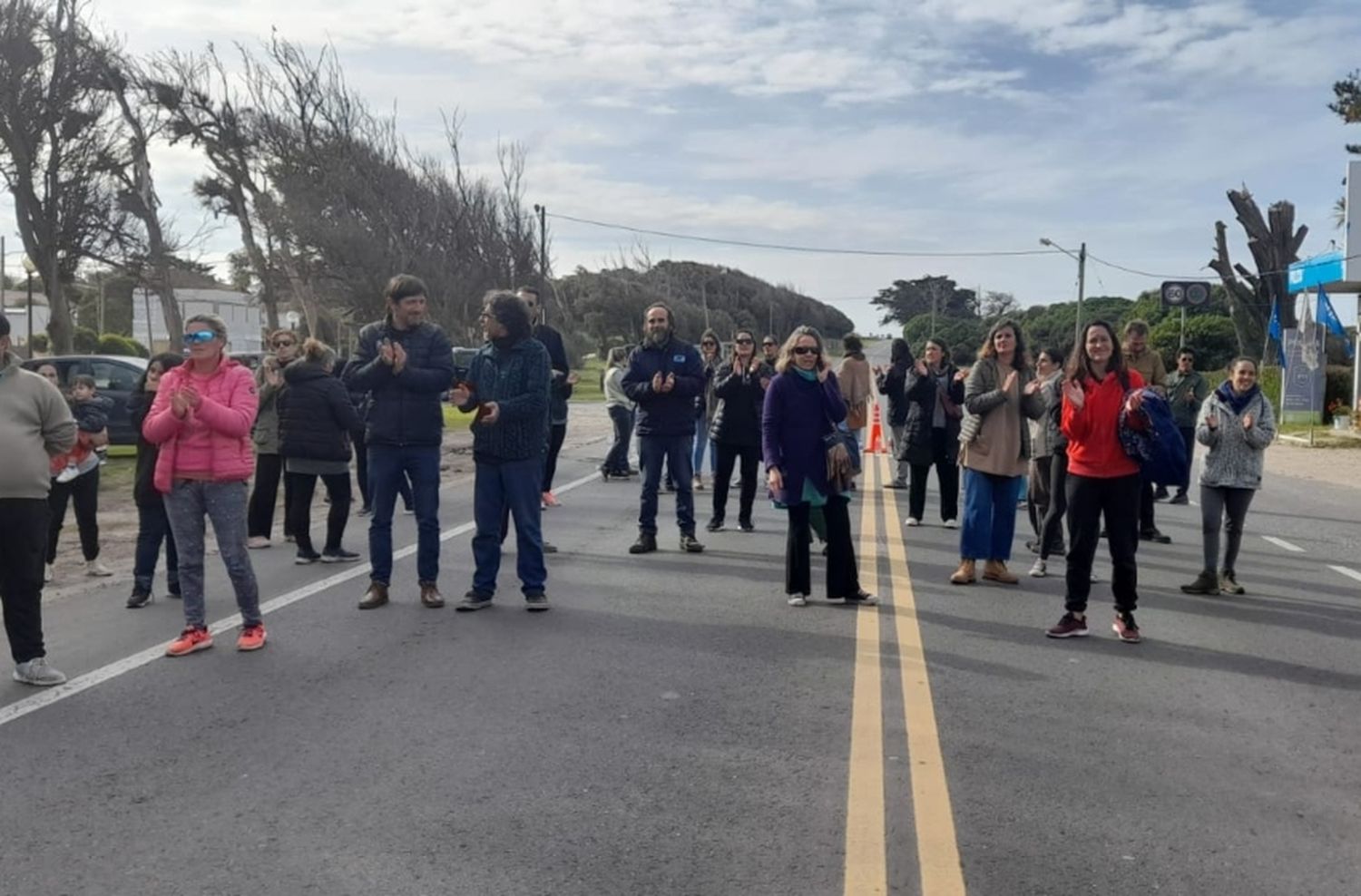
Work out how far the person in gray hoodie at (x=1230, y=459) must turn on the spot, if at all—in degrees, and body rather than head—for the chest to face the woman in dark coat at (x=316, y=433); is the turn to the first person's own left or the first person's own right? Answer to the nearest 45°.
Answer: approximately 90° to the first person's own right

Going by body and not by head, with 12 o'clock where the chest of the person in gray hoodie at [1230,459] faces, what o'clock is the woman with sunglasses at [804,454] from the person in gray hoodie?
The woman with sunglasses is roughly at 2 o'clock from the person in gray hoodie.

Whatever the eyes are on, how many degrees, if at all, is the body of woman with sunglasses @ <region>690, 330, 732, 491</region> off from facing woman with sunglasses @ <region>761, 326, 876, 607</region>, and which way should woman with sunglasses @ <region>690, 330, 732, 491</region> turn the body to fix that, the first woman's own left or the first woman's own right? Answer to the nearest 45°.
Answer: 0° — they already face them

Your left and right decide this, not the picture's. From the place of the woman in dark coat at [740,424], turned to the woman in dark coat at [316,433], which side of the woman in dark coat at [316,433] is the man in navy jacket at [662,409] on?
left

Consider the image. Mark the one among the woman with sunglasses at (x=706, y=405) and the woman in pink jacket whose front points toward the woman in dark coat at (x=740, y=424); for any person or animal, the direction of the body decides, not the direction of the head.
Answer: the woman with sunglasses

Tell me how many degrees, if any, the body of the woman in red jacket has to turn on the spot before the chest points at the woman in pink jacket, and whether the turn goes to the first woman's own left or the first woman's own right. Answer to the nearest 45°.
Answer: approximately 45° to the first woman's own right

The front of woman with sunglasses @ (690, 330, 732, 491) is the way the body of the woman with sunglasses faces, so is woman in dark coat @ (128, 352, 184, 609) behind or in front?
in front

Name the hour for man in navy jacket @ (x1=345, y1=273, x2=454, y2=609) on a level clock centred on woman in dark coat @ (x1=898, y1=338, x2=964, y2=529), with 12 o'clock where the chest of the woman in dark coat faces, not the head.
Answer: The man in navy jacket is roughly at 1 o'clock from the woman in dark coat.

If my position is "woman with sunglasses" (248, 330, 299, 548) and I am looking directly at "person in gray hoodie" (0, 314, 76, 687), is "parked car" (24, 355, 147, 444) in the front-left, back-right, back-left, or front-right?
back-right

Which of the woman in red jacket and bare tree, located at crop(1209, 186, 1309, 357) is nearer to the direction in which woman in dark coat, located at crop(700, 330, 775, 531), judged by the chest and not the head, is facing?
the woman in red jacket
